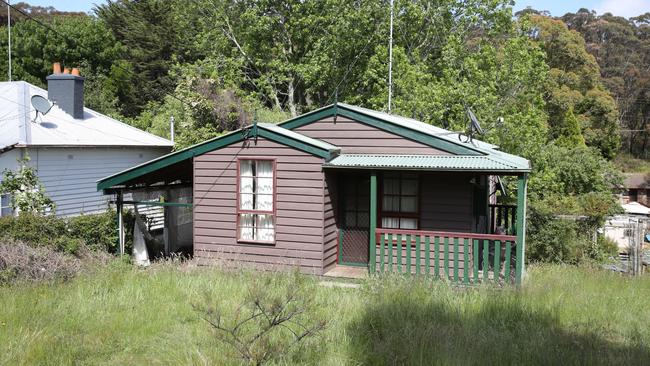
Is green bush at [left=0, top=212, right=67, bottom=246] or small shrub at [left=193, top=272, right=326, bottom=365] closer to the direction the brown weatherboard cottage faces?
the small shrub

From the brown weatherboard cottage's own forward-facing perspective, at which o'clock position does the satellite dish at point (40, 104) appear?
The satellite dish is roughly at 4 o'clock from the brown weatherboard cottage.

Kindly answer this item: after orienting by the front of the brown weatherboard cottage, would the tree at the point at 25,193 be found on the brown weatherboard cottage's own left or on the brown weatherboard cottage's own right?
on the brown weatherboard cottage's own right

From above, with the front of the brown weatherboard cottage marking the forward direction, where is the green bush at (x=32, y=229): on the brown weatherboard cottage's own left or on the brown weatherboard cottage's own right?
on the brown weatherboard cottage's own right

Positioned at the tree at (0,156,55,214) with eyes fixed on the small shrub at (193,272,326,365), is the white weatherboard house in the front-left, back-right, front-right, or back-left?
back-left

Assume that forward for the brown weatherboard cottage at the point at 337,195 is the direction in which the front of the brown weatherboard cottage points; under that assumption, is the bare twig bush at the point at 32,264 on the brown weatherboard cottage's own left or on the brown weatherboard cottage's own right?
on the brown weatherboard cottage's own right

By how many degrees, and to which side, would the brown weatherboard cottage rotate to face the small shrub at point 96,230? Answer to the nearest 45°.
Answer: approximately 90° to its right

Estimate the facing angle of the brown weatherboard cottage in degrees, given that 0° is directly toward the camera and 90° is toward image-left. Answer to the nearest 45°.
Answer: approximately 0°

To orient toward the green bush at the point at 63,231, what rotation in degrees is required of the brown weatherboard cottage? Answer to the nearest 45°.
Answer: approximately 90° to its right
